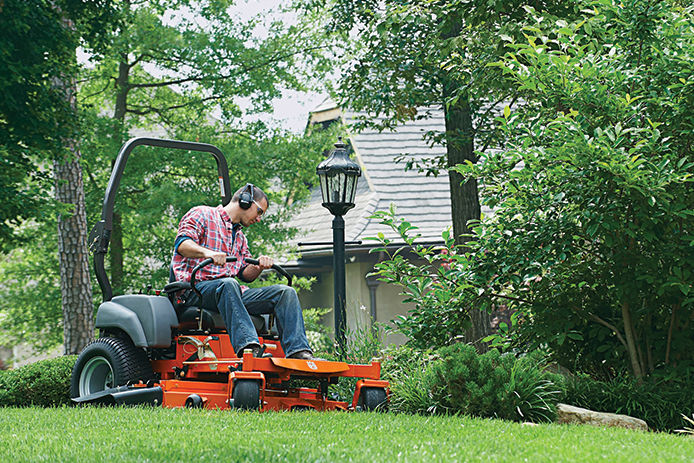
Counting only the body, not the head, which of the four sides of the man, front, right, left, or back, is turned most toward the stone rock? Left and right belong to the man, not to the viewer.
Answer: front

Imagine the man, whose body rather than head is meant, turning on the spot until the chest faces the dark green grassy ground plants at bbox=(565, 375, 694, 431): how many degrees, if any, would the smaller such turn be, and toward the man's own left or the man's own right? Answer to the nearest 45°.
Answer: approximately 45° to the man's own left

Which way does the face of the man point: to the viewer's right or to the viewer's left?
to the viewer's right

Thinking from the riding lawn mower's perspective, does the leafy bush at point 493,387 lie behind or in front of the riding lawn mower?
in front

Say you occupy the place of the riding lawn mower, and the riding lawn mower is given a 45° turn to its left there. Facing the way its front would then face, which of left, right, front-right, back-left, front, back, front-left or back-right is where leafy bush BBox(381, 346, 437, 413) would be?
front

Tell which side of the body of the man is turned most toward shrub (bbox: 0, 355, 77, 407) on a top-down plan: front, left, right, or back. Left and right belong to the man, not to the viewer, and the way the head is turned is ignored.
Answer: back

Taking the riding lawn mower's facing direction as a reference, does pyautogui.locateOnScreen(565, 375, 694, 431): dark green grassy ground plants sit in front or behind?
in front

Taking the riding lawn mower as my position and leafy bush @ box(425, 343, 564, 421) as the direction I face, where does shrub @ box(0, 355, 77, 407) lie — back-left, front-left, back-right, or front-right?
back-left

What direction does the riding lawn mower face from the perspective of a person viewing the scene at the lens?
facing the viewer and to the right of the viewer

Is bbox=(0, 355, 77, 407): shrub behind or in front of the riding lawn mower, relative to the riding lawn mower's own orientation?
behind

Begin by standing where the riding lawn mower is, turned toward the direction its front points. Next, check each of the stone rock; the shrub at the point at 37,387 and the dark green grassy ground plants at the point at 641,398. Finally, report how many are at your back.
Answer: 1
